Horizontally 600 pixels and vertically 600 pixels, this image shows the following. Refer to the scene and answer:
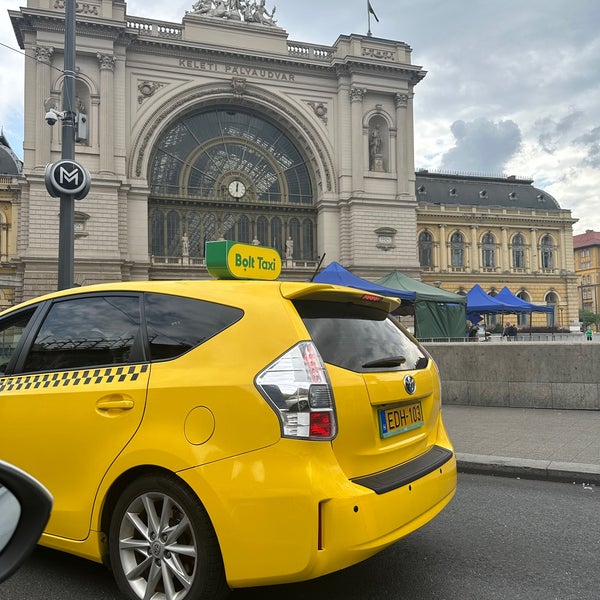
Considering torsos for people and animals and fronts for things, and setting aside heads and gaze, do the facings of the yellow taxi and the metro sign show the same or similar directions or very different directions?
very different directions

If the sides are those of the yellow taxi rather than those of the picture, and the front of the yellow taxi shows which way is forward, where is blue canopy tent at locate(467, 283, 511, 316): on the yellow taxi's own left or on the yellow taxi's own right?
on the yellow taxi's own right

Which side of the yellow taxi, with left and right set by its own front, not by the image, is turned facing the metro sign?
front

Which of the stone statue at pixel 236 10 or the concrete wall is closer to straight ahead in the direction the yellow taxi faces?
the stone statue

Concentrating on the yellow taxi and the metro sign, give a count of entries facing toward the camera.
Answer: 1

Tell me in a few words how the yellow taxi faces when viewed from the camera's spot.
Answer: facing away from the viewer and to the left of the viewer

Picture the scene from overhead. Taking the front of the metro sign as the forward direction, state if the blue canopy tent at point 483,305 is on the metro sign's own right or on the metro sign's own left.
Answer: on the metro sign's own left

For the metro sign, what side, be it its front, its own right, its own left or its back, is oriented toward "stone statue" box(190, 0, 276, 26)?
back

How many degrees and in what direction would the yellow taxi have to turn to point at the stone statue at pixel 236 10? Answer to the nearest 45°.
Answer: approximately 45° to its right

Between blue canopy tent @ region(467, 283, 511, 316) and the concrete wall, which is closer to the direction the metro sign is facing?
the concrete wall

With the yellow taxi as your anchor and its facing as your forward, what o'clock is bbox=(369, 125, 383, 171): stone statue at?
The stone statue is roughly at 2 o'clock from the yellow taxi.

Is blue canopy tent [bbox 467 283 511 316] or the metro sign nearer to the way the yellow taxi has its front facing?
the metro sign

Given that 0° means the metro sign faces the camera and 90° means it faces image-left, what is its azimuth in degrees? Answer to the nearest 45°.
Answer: approximately 0°
